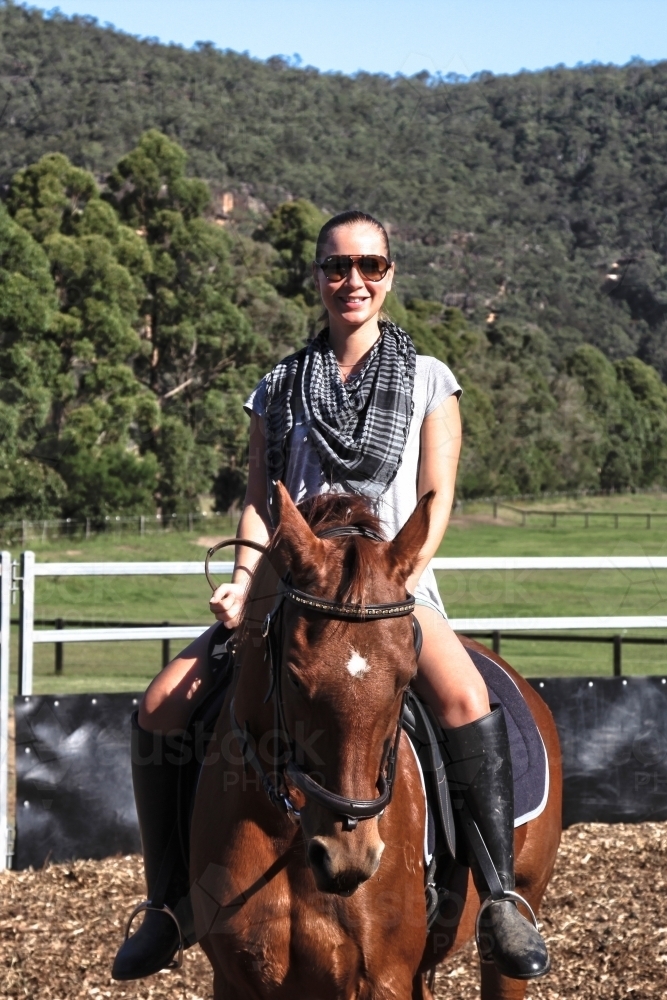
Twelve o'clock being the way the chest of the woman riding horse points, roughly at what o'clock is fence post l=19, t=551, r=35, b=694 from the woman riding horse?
The fence post is roughly at 5 o'clock from the woman riding horse.

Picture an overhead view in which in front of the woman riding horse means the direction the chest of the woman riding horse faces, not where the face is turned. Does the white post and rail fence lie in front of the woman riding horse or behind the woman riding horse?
behind

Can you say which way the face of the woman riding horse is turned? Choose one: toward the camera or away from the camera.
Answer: toward the camera

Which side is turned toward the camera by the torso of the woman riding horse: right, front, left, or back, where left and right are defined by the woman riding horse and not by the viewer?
front
